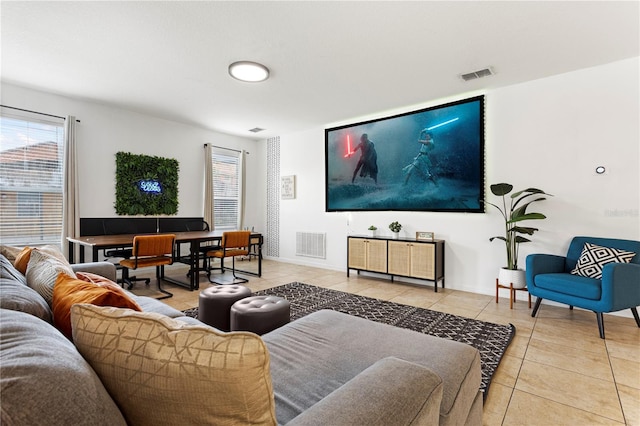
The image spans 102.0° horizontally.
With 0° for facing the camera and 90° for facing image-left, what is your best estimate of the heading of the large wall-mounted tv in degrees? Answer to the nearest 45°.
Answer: approximately 45°

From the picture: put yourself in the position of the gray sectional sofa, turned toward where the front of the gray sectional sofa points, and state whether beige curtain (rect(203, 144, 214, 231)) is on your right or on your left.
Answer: on your left

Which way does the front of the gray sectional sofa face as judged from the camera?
facing away from the viewer and to the right of the viewer

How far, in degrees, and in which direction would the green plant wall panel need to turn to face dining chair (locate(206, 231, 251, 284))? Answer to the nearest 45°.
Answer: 0° — it already faces it

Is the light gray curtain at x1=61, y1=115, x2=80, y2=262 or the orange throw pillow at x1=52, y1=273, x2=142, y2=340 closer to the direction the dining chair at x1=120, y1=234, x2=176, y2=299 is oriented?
the light gray curtain

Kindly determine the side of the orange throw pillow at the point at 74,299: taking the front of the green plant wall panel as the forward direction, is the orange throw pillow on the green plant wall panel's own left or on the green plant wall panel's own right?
on the green plant wall panel's own right

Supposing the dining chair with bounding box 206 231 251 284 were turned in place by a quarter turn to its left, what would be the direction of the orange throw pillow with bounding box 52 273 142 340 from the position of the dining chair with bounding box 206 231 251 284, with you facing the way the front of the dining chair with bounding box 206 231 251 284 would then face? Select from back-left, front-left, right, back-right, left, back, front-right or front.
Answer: front-left
